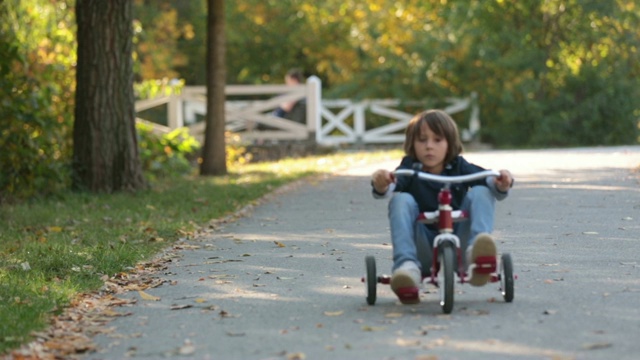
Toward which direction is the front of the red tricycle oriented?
toward the camera

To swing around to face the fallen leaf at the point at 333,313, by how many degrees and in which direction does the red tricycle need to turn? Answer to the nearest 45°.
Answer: approximately 90° to its right

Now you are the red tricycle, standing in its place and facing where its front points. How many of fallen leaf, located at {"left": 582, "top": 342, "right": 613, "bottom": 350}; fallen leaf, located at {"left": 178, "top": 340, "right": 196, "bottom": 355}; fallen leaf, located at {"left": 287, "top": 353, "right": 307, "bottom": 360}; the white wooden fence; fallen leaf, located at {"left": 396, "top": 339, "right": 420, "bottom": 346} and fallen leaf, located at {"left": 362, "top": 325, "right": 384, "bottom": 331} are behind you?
1

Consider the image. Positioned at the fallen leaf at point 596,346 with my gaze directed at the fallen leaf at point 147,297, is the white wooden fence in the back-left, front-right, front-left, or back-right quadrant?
front-right

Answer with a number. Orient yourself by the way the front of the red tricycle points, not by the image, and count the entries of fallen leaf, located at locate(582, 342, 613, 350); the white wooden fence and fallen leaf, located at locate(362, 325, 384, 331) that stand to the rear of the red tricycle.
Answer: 1

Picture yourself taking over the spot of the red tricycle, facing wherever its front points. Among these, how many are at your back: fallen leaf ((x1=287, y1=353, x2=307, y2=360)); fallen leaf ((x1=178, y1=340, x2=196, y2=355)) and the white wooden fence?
1

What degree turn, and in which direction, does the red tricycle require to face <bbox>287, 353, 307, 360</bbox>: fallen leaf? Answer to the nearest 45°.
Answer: approximately 45° to its right

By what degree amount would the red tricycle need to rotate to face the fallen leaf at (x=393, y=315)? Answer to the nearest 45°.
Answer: approximately 45° to its right

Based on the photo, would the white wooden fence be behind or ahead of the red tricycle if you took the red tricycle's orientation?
behind

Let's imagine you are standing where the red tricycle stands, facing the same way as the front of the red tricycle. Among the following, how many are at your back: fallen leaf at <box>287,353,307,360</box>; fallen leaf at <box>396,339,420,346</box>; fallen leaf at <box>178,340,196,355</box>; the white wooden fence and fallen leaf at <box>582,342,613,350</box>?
1

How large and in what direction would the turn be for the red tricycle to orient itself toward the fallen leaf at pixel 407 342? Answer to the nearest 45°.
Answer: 0° — it already faces it

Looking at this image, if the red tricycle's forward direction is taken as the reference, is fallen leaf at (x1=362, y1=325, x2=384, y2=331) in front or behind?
in front
